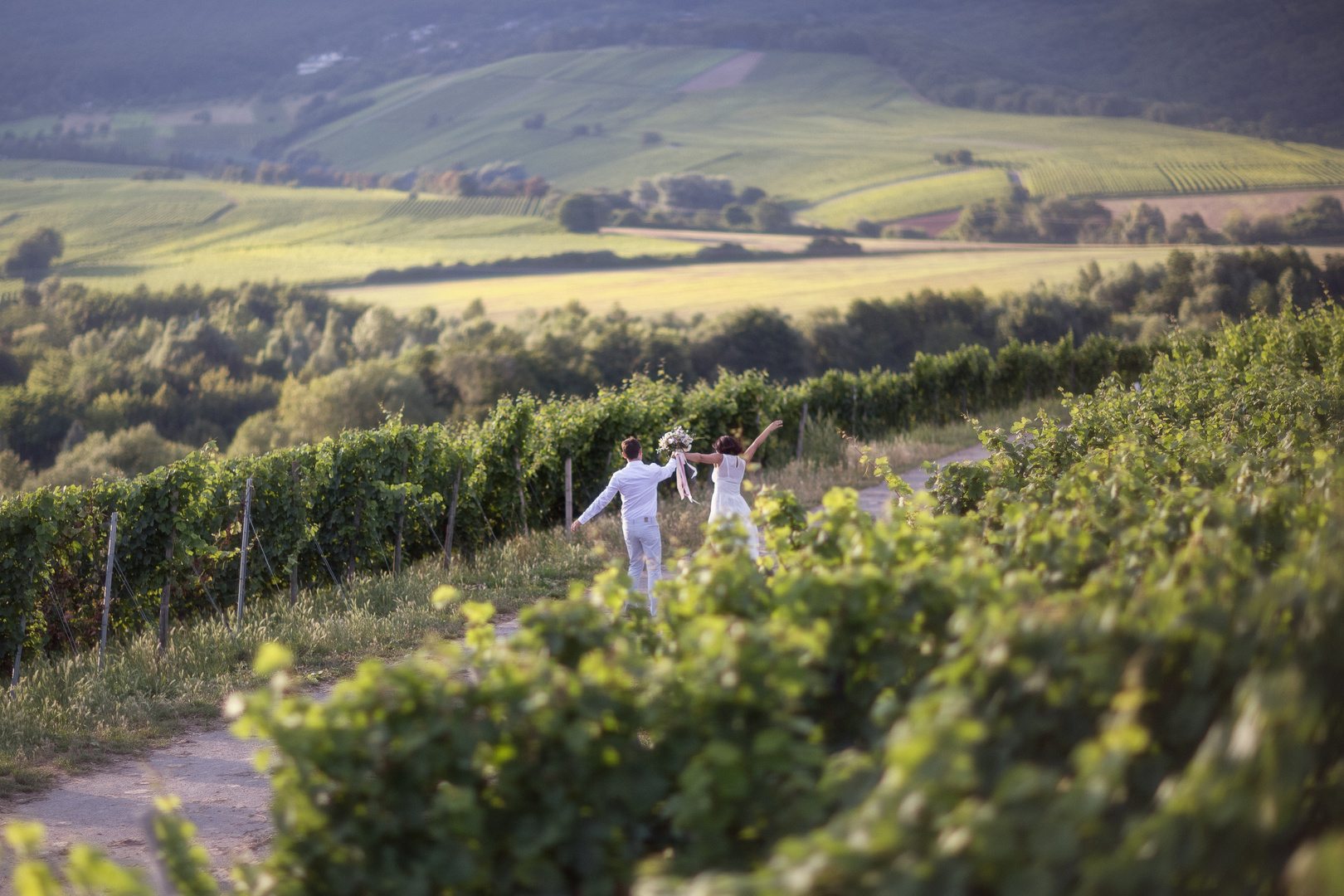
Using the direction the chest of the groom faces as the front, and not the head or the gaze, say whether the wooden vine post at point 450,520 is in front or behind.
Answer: in front

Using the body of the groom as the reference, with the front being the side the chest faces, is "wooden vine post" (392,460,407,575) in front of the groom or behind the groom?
in front

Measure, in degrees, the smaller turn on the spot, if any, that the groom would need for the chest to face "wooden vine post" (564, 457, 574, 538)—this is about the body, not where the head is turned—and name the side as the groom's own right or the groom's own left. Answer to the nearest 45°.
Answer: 0° — they already face it

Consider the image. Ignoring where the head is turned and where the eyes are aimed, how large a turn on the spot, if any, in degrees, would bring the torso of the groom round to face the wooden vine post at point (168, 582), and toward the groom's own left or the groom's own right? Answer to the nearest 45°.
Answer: approximately 90° to the groom's own left

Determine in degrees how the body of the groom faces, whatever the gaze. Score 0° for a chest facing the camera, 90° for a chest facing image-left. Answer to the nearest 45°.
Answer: approximately 180°

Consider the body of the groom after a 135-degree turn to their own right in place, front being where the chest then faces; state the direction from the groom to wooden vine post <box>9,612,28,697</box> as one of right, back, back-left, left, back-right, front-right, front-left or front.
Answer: back-right
